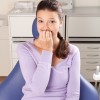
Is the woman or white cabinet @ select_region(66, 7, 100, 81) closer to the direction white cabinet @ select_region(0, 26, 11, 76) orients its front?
the woman

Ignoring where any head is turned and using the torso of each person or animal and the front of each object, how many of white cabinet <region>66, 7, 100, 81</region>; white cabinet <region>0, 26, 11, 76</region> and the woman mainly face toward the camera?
3

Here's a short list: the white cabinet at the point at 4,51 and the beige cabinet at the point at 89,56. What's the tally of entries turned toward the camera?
2

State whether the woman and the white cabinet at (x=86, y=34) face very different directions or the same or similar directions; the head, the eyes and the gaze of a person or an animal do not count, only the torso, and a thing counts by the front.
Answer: same or similar directions

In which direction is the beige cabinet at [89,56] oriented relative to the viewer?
toward the camera

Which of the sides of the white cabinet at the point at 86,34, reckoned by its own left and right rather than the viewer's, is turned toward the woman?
front

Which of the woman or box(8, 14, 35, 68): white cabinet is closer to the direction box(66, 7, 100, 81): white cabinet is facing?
the woman

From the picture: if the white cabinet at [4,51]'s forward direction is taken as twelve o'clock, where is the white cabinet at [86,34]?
the white cabinet at [86,34] is roughly at 10 o'clock from the white cabinet at [4,51].

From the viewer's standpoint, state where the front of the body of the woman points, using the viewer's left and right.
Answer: facing the viewer

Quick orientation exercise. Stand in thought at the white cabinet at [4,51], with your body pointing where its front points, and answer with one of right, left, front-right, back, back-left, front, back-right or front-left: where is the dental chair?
front

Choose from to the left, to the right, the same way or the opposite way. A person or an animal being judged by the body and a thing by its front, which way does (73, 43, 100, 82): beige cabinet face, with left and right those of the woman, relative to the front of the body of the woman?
the same way

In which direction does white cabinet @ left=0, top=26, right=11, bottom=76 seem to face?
toward the camera

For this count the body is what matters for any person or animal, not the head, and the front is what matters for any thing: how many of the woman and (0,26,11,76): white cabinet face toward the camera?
2

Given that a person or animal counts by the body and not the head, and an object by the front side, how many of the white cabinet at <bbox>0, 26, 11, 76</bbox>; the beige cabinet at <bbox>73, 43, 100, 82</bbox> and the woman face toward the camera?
3

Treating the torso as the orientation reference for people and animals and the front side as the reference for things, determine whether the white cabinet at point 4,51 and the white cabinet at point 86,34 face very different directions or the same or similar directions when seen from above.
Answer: same or similar directions
